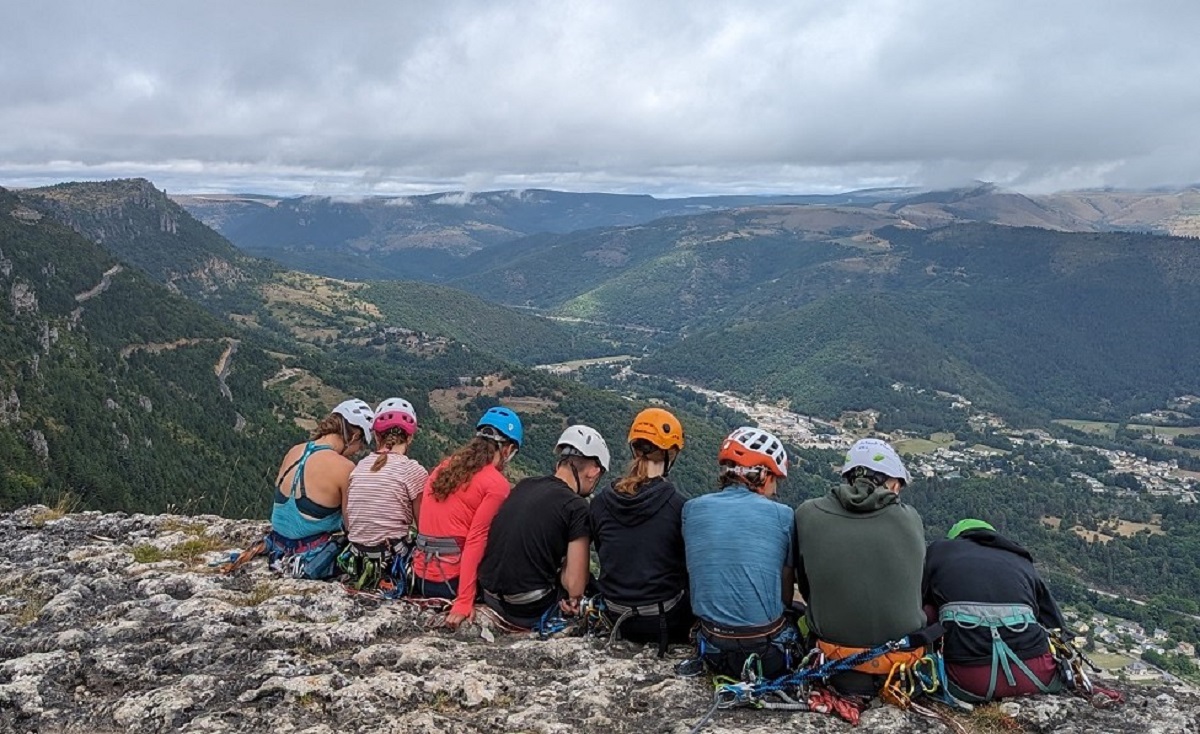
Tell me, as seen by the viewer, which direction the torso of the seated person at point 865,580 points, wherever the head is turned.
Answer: away from the camera

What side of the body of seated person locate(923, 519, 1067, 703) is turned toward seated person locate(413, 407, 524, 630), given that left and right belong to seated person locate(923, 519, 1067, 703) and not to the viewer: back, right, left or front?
left

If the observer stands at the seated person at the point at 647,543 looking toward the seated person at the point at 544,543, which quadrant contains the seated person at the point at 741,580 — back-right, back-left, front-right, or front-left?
back-left

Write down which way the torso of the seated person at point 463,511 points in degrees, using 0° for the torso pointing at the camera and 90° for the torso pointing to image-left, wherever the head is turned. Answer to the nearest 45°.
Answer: approximately 225°

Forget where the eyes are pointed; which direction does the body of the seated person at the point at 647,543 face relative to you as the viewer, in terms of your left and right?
facing away from the viewer

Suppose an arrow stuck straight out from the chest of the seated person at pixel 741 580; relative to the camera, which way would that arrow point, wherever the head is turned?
away from the camera

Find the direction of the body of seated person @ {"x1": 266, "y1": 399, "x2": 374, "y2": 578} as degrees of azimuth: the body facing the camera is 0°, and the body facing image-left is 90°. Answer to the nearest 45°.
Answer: approximately 225°

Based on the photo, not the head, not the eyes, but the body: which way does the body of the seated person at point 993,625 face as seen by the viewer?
away from the camera

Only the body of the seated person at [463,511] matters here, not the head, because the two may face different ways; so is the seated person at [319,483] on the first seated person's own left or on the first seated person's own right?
on the first seated person's own left

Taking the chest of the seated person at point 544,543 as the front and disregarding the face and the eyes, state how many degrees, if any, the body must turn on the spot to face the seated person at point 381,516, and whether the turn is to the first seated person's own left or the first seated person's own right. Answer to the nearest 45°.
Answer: approximately 90° to the first seated person's own left

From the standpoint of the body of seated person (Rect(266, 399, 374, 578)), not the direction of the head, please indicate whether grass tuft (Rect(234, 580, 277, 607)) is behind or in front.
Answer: behind

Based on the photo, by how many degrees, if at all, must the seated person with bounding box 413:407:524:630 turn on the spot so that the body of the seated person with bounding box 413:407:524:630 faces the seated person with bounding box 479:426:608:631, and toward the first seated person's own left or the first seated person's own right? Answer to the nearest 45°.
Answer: approximately 90° to the first seated person's own right

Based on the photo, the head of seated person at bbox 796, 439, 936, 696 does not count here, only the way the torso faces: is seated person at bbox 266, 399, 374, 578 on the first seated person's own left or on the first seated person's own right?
on the first seated person's own left

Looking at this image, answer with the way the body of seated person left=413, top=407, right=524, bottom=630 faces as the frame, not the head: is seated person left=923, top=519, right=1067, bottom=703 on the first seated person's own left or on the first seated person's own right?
on the first seated person's own right

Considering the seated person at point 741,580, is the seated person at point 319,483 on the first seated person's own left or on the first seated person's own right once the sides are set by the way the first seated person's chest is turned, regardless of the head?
on the first seated person's own left
